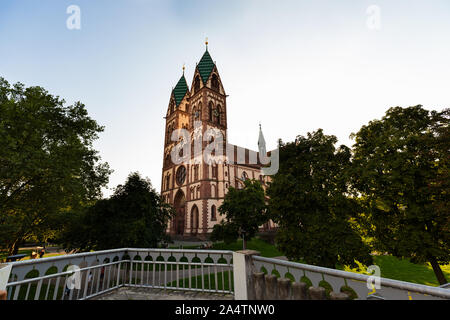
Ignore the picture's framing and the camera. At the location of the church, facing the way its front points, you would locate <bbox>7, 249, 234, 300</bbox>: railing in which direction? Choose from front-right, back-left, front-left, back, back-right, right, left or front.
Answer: front-left

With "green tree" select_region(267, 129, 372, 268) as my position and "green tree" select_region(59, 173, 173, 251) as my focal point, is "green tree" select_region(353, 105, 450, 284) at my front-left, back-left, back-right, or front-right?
back-left

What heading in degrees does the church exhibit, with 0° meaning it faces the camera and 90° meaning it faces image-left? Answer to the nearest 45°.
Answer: approximately 45°

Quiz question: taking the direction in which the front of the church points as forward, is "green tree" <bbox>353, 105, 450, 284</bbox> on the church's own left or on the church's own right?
on the church's own left

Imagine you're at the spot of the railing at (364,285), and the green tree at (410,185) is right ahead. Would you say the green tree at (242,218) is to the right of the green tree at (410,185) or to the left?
left

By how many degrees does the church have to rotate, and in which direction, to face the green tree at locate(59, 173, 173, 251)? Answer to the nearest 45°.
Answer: approximately 45° to its left

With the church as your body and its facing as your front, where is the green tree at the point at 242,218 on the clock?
The green tree is roughly at 10 o'clock from the church.
